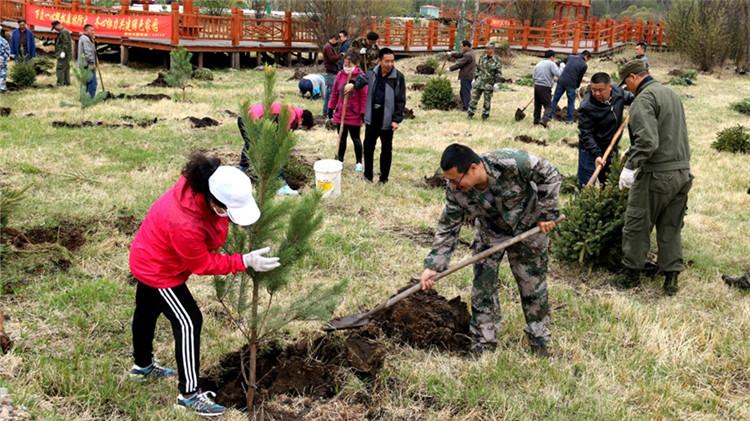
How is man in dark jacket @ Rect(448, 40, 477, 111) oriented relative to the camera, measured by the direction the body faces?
to the viewer's left

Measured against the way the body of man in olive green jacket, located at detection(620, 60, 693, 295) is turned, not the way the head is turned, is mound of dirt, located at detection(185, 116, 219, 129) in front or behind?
in front

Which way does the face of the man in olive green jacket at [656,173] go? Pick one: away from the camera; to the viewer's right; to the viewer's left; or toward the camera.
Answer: to the viewer's left

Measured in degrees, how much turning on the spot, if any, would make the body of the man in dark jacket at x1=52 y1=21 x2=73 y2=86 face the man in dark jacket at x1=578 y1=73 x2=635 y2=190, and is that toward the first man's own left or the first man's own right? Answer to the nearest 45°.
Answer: approximately 90° to the first man's own left

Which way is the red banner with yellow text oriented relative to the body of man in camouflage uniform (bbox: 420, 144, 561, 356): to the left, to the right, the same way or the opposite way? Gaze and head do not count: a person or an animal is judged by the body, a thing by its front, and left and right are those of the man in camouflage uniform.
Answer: to the left

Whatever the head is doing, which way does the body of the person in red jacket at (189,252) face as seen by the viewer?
to the viewer's right
